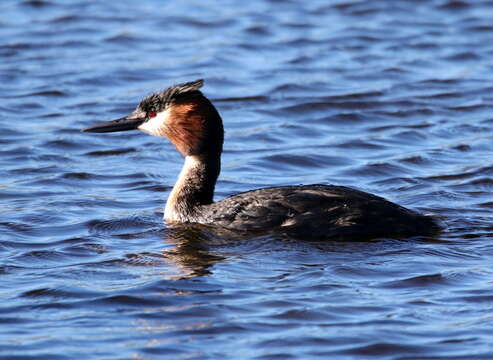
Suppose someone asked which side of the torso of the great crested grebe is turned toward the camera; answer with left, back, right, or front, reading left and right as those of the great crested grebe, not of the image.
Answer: left
